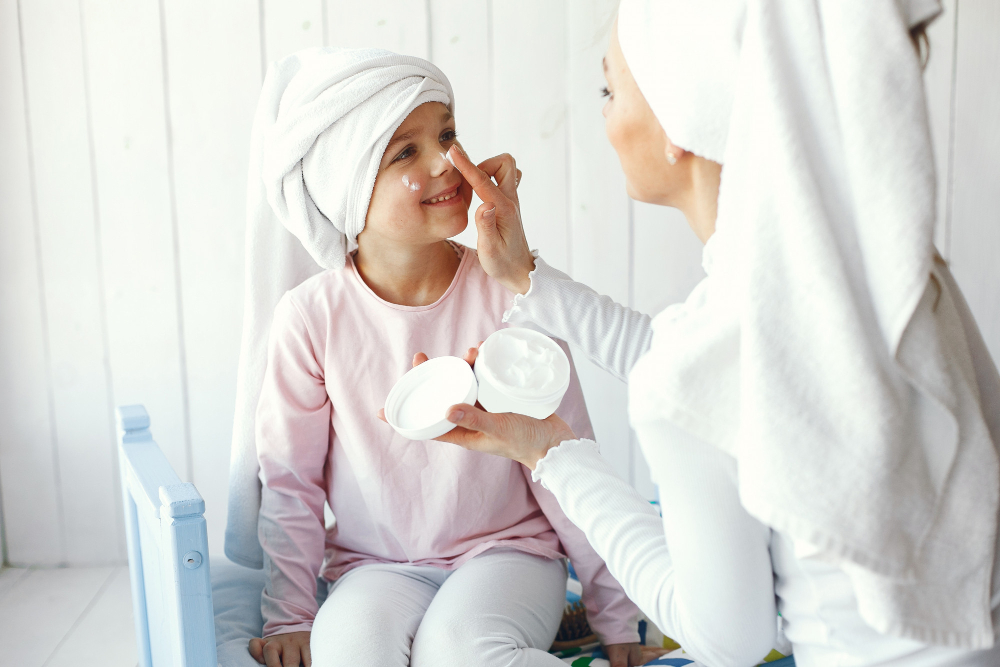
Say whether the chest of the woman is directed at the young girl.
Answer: yes

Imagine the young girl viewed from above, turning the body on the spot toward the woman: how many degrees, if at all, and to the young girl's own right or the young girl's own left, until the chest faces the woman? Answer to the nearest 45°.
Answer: approximately 45° to the young girl's own left

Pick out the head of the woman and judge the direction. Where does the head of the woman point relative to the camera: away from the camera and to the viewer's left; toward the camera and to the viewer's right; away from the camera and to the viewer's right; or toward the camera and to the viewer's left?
away from the camera and to the viewer's left

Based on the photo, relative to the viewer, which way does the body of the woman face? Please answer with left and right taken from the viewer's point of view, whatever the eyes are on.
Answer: facing away from the viewer and to the left of the viewer

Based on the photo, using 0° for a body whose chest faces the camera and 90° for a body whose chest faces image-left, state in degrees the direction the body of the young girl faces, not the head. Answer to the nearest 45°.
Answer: approximately 0°
